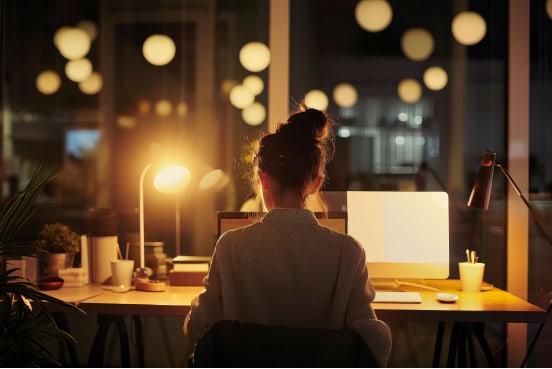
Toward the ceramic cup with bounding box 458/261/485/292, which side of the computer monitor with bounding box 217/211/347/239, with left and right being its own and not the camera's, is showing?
left

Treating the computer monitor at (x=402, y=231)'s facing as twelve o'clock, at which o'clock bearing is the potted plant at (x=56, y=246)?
The potted plant is roughly at 3 o'clock from the computer monitor.

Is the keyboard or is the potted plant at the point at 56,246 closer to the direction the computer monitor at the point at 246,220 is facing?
the keyboard

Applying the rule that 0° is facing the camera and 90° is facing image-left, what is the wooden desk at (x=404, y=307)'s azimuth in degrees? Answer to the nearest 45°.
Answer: approximately 0°
